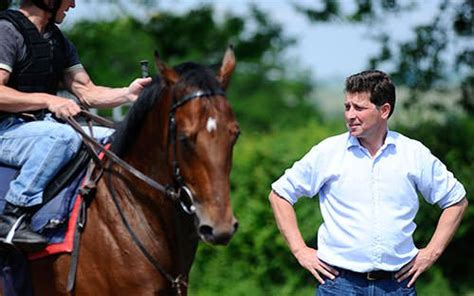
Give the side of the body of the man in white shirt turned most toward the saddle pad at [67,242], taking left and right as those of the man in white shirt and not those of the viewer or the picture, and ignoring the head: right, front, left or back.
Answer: right

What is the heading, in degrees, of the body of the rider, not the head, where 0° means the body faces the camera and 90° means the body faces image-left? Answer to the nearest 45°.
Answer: approximately 315°

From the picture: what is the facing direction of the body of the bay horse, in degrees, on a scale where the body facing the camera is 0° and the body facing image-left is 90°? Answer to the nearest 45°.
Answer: approximately 315°
